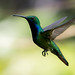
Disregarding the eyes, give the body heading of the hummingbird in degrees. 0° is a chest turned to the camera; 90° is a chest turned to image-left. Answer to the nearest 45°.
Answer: approximately 90°
